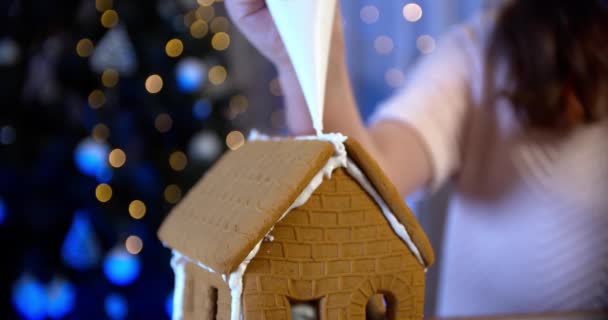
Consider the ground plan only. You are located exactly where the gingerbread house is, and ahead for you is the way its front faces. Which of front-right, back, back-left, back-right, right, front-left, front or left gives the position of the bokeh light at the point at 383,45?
back-left

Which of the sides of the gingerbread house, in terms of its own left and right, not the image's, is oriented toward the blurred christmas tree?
back

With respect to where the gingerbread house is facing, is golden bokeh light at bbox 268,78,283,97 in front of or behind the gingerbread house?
behind

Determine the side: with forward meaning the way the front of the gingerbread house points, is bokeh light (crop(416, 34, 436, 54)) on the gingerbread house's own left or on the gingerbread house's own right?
on the gingerbread house's own left

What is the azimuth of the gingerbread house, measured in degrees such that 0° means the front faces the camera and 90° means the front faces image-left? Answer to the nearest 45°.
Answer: approximately 315°

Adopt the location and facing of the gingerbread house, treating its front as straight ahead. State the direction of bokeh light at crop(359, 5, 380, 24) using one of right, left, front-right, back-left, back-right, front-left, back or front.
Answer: back-left

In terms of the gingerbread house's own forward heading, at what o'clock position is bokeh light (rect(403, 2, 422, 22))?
The bokeh light is roughly at 8 o'clock from the gingerbread house.
